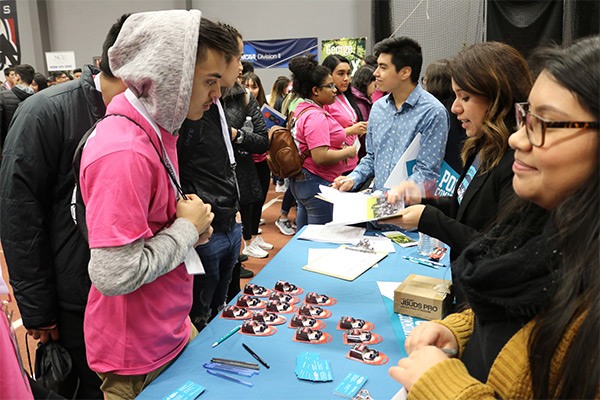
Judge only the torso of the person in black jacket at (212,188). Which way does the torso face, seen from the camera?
to the viewer's right

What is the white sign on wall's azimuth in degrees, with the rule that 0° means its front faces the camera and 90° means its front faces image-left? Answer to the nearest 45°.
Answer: approximately 0°

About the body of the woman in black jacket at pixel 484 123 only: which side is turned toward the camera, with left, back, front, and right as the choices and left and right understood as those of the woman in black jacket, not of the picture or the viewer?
left

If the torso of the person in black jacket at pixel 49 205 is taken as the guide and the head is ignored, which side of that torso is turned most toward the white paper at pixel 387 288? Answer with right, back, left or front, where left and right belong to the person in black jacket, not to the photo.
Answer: front

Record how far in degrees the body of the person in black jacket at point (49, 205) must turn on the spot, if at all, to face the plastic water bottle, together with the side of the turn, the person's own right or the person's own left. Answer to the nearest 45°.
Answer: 0° — they already face it

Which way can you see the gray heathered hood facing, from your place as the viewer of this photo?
facing to the right of the viewer

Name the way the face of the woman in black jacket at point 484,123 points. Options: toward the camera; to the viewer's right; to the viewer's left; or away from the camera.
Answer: to the viewer's left

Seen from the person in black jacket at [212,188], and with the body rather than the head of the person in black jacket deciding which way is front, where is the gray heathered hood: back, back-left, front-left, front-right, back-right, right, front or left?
right

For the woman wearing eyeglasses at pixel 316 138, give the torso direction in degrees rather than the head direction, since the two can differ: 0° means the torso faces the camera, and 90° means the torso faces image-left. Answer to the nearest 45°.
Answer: approximately 270°

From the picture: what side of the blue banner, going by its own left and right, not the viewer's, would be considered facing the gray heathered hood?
front
